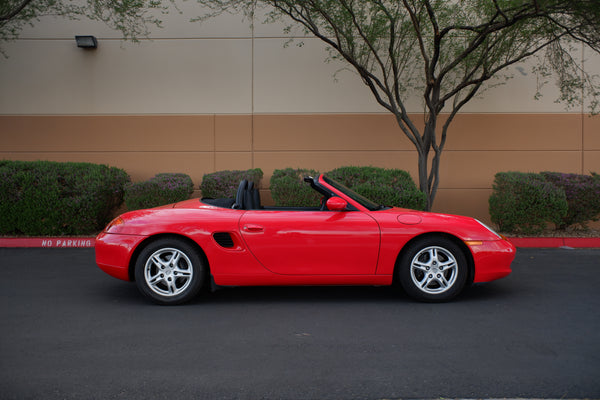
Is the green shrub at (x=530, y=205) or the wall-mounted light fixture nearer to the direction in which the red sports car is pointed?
the green shrub

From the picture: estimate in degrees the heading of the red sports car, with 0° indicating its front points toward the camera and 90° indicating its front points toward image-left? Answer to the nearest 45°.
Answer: approximately 270°

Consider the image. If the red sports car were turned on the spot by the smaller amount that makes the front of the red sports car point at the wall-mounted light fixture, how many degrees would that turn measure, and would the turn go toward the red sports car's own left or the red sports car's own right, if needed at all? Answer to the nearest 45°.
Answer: approximately 135° to the red sports car's own left

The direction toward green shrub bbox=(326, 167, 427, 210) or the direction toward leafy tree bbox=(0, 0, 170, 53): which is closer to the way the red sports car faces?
the green shrub

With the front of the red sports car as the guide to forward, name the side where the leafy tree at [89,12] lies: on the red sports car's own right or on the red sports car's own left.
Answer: on the red sports car's own left

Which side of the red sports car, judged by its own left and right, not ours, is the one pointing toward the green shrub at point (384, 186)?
left

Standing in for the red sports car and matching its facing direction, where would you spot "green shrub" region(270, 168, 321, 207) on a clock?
The green shrub is roughly at 9 o'clock from the red sports car.

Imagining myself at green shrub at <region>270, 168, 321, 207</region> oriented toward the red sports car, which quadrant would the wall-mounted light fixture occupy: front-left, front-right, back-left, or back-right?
back-right

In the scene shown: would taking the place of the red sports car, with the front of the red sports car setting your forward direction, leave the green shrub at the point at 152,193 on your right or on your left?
on your left

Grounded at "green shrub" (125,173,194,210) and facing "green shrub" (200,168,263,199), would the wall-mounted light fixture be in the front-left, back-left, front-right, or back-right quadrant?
back-left
